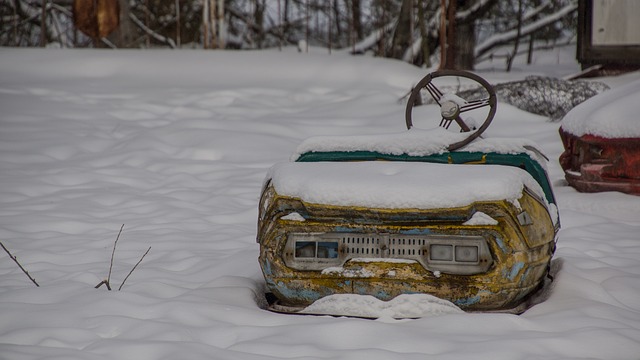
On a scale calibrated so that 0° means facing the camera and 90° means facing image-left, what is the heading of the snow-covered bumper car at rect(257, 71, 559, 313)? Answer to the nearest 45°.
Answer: approximately 0°

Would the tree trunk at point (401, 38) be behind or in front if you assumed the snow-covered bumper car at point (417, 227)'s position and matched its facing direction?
behind

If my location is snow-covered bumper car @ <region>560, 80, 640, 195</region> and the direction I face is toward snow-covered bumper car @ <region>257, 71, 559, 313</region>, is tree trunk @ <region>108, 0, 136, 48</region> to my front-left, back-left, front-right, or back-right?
back-right

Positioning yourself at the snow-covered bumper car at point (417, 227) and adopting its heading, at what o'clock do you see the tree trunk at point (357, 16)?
The tree trunk is roughly at 6 o'clock from the snow-covered bumper car.

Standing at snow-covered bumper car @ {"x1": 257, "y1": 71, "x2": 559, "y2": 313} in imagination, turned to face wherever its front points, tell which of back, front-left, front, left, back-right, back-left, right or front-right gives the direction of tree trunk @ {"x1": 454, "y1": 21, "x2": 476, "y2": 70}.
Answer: back

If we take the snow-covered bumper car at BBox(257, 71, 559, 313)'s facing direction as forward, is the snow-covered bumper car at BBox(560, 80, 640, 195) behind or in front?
behind
